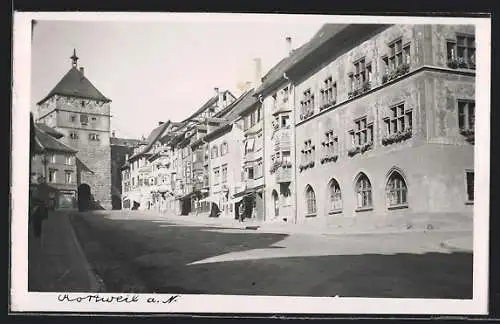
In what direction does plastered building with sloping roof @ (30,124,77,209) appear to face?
toward the camera
